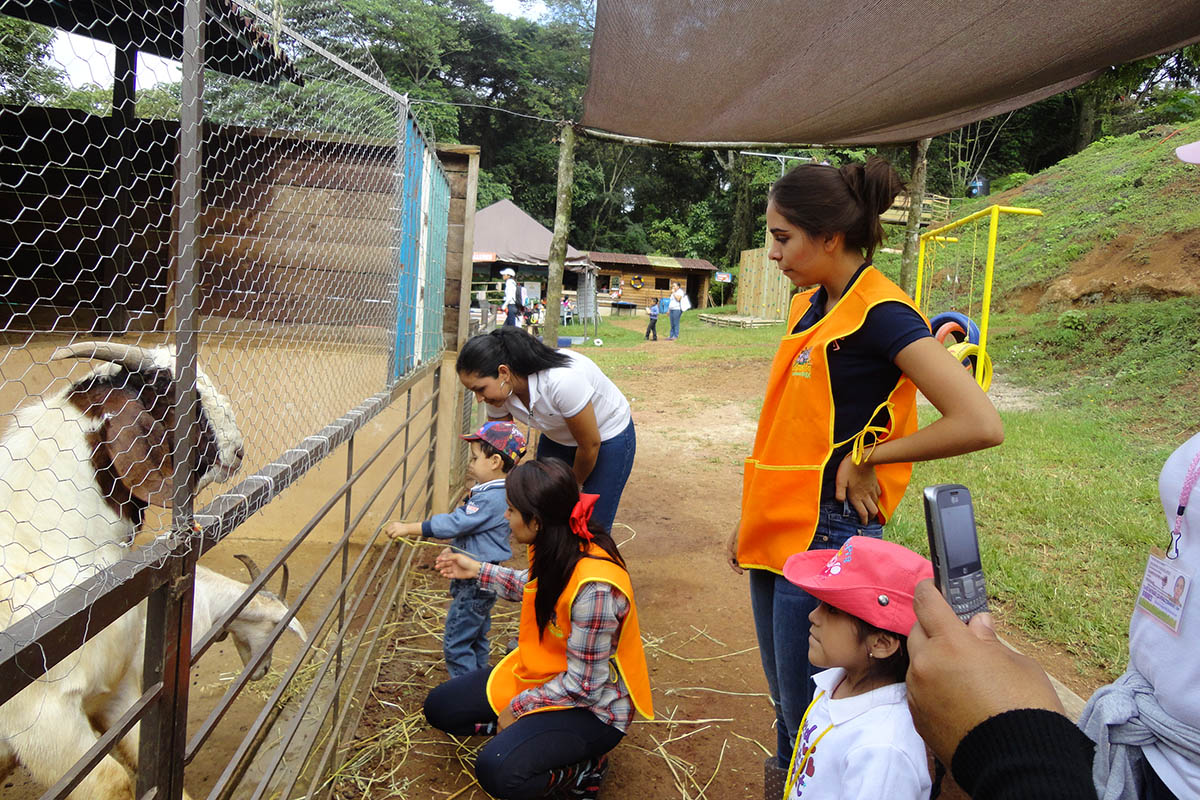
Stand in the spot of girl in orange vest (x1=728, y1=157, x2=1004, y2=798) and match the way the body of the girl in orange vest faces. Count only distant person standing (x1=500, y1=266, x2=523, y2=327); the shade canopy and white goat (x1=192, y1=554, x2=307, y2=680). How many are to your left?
0

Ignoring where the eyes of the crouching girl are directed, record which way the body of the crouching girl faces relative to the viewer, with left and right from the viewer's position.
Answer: facing to the left of the viewer

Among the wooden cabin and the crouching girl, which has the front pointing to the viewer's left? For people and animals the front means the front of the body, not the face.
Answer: the crouching girl

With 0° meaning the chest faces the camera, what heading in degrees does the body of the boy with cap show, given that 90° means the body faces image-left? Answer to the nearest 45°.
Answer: approximately 90°

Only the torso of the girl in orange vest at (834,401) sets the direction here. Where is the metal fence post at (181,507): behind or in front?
in front

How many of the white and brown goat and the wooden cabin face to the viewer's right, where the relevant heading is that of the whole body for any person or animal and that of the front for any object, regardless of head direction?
1

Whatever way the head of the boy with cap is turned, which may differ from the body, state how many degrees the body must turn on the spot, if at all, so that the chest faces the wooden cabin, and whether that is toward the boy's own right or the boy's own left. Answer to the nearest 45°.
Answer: approximately 90° to the boy's own right

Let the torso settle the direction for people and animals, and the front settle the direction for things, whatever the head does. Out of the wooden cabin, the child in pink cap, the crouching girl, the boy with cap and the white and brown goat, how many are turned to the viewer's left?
3

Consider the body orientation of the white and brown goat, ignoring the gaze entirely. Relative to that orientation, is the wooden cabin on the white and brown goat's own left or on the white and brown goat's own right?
on the white and brown goat's own left

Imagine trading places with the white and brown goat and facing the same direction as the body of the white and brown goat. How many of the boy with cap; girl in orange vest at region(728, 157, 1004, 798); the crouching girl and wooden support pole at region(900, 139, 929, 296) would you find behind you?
0

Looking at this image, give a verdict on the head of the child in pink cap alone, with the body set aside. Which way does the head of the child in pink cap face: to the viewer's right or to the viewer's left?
to the viewer's left

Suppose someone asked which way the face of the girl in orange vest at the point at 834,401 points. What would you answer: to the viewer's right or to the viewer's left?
to the viewer's left

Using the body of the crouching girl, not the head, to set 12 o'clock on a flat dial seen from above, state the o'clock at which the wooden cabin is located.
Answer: The wooden cabin is roughly at 3 o'clock from the crouching girl.

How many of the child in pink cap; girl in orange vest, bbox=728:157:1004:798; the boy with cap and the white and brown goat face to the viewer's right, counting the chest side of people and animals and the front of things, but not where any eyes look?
1

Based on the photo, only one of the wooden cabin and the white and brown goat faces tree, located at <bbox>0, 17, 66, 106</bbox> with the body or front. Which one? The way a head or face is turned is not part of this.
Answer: the wooden cabin
